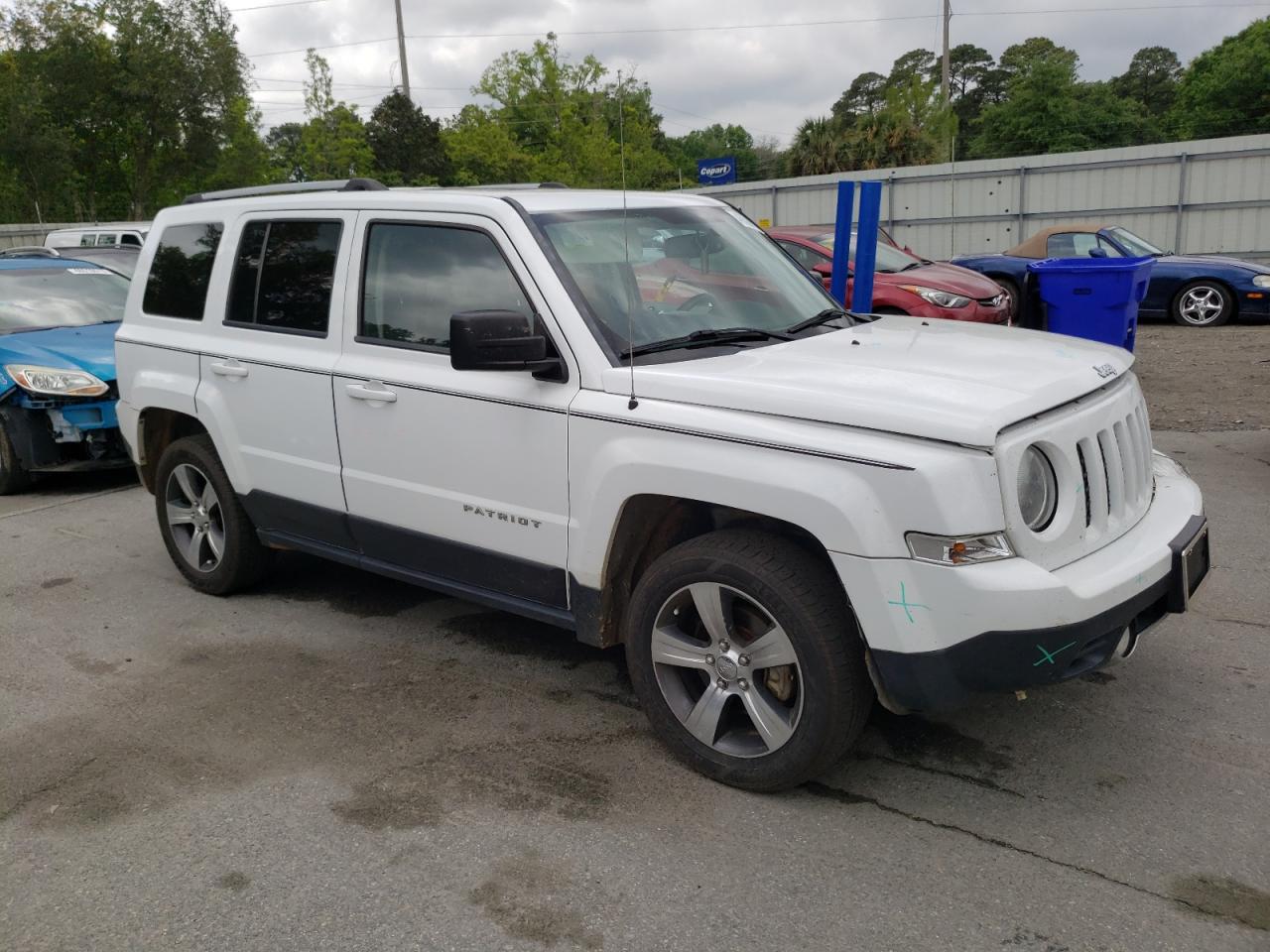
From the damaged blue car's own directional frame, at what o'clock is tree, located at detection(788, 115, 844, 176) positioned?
The tree is roughly at 9 o'clock from the damaged blue car.

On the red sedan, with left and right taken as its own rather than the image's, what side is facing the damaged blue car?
right

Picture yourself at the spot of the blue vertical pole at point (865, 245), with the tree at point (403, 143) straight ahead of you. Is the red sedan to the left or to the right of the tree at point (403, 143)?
right

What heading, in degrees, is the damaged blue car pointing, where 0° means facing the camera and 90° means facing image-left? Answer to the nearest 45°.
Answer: approximately 315°

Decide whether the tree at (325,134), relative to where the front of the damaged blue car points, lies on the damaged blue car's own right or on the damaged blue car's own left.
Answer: on the damaged blue car's own left

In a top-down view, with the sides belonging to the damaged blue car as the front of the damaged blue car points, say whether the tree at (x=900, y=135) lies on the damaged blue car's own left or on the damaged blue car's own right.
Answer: on the damaged blue car's own left

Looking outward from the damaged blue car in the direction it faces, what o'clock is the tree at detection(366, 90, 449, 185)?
The tree is roughly at 8 o'clock from the damaged blue car.

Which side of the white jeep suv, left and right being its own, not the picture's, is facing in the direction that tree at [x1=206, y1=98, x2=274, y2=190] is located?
back

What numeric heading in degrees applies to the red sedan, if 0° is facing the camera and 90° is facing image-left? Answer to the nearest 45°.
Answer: approximately 315°

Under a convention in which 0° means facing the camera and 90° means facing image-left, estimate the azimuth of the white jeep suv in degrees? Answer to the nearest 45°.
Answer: approximately 315°

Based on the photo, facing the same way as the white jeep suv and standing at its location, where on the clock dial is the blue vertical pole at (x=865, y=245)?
The blue vertical pole is roughly at 8 o'clock from the white jeep suv.

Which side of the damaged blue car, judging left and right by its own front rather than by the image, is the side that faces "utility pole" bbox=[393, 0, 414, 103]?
left

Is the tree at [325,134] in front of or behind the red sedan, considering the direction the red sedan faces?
behind

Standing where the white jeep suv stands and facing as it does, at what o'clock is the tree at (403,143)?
The tree is roughly at 7 o'clock from the white jeep suv.
